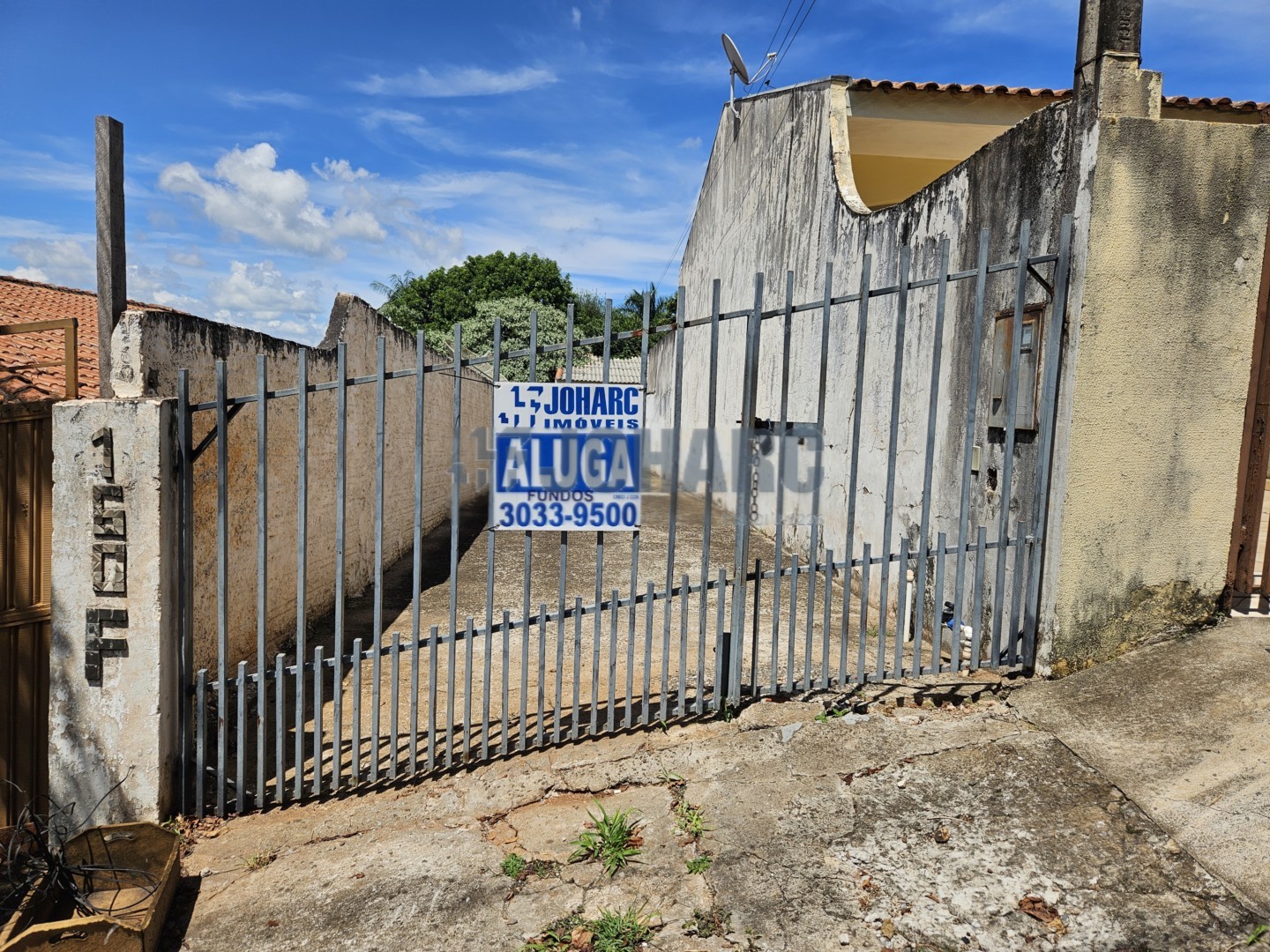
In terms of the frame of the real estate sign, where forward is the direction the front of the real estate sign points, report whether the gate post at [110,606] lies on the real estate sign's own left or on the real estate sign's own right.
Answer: on the real estate sign's own right

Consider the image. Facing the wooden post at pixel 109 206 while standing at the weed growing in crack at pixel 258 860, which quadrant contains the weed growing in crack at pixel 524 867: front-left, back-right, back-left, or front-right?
back-right

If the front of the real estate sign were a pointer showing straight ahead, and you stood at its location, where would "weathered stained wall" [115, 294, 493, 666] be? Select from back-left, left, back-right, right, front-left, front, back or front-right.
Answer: back-right

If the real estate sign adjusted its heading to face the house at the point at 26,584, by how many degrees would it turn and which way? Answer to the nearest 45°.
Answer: approximately 90° to its right

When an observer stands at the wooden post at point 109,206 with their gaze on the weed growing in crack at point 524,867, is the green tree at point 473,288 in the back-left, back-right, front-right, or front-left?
back-left
